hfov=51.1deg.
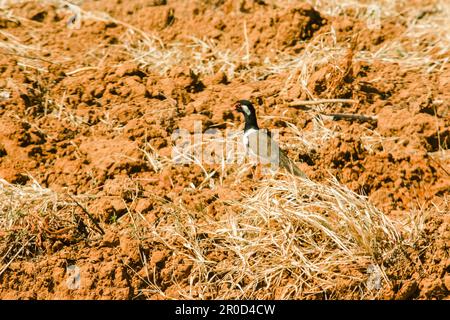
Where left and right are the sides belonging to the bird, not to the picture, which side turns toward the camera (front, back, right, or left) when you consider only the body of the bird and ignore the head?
left
